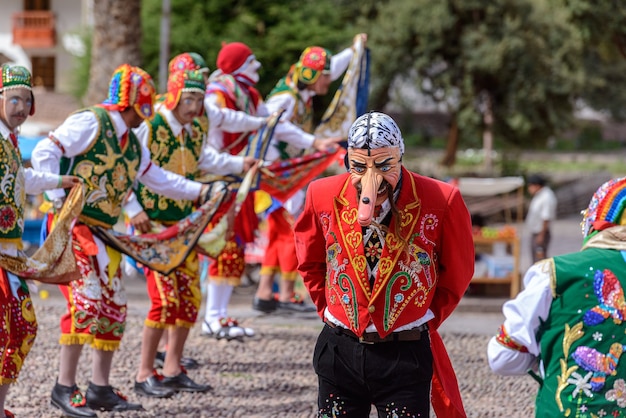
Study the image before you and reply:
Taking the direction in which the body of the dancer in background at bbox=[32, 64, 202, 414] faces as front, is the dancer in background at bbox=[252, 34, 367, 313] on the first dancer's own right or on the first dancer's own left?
on the first dancer's own left

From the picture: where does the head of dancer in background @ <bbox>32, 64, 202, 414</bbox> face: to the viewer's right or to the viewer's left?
to the viewer's right

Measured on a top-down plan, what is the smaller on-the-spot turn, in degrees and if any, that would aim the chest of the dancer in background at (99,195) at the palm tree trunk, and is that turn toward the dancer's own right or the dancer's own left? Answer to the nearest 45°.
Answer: approximately 135° to the dancer's own left

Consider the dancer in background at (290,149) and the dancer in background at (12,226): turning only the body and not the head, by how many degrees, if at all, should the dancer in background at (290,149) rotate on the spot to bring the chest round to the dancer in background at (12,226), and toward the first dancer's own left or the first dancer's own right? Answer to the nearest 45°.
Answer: approximately 90° to the first dancer's own right

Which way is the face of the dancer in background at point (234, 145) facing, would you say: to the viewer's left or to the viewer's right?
to the viewer's right

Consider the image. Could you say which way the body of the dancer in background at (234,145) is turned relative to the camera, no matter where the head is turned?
to the viewer's right

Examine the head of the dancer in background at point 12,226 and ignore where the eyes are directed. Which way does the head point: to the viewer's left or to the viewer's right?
to the viewer's right

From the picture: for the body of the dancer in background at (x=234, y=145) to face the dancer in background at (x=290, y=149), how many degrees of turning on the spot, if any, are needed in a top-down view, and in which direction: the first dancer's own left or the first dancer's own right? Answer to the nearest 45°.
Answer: approximately 45° to the first dancer's own left

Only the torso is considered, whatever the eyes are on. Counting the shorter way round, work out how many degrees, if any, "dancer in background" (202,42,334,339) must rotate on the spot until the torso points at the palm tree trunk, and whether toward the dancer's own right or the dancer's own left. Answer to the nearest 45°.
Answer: approximately 90° to the dancer's own left
